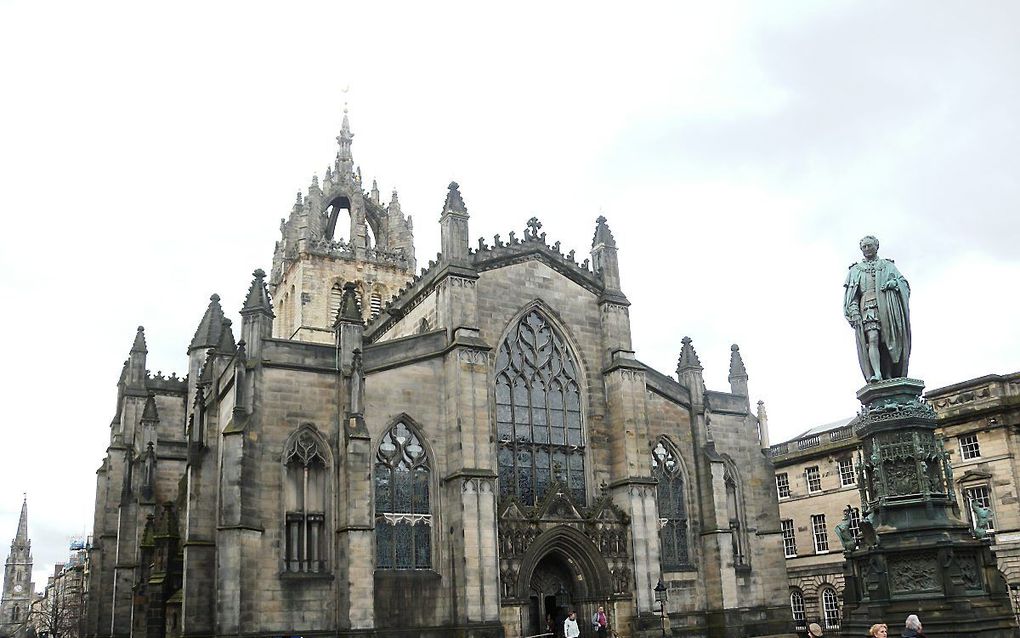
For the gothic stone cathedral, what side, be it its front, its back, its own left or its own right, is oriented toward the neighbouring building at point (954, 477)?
left

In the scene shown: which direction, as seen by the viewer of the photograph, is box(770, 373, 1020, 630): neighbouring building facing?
facing the viewer and to the left of the viewer

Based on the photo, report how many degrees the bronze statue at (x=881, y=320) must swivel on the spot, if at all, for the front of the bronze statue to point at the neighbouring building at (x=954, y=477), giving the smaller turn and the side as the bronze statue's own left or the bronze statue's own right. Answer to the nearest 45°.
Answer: approximately 180°

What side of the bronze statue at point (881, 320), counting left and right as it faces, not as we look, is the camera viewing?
front

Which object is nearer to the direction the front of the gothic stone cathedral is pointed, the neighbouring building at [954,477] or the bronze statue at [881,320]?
the bronze statue

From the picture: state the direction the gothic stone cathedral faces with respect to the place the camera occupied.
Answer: facing the viewer and to the right of the viewer

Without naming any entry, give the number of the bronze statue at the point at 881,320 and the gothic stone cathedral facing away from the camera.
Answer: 0

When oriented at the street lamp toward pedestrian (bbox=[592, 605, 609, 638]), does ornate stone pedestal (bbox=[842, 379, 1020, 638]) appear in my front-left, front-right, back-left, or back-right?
back-left

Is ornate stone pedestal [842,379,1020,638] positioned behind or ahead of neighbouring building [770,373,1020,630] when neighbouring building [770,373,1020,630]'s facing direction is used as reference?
ahead

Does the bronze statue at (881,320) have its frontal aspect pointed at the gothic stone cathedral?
no

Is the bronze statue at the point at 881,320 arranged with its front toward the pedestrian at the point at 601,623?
no

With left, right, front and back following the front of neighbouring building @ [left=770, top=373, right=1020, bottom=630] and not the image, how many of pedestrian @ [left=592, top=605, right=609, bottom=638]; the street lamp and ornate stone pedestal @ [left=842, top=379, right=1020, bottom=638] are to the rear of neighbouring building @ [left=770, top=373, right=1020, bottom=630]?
0

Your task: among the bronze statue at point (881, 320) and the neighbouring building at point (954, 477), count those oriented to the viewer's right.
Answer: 0

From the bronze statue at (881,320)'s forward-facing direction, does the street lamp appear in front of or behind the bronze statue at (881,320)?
behind

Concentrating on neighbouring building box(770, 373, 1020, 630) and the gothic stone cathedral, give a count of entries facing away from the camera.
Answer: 0
